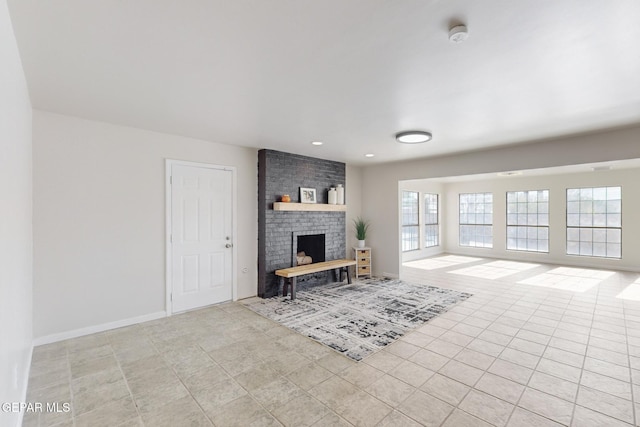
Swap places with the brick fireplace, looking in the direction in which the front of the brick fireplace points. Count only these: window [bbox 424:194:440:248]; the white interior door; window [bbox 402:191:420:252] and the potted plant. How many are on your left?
3

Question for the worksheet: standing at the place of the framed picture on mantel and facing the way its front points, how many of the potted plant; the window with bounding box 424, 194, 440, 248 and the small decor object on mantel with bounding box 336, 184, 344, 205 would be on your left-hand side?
3

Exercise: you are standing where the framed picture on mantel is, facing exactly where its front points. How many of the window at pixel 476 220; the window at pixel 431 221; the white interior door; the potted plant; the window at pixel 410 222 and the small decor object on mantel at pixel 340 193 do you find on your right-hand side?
1

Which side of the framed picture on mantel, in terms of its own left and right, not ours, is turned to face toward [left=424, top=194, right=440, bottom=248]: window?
left

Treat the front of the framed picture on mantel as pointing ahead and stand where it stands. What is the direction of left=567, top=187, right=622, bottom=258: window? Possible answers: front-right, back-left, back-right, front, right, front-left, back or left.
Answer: front-left

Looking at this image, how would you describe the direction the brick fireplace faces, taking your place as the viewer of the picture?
facing the viewer and to the right of the viewer

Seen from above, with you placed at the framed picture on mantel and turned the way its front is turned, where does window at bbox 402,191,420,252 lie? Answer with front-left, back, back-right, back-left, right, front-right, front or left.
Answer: left

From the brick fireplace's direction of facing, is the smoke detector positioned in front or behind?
in front

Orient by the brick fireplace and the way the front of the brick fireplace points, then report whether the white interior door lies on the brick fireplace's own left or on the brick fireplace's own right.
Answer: on the brick fireplace's own right
